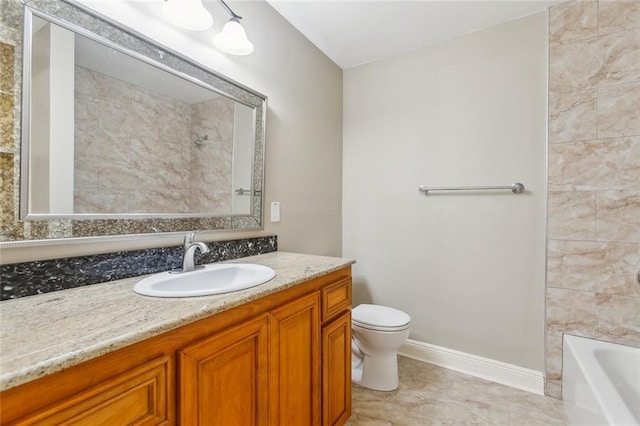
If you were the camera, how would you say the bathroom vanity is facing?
facing the viewer and to the right of the viewer

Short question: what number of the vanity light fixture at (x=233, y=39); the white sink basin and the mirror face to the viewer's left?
0

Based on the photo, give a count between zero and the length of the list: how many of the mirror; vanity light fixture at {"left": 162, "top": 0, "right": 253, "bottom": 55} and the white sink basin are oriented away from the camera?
0

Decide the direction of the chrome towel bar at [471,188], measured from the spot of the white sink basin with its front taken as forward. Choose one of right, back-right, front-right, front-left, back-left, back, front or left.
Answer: front-left

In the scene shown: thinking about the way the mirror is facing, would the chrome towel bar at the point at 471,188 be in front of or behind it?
in front

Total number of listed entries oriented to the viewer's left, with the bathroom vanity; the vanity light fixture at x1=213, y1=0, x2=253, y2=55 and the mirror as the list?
0

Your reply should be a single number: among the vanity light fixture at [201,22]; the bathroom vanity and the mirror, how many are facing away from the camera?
0

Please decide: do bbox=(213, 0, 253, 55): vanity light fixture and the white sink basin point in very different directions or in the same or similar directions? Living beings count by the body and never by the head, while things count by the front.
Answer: same or similar directions

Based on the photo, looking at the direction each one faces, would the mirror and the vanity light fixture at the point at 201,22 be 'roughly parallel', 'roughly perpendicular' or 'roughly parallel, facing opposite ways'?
roughly parallel

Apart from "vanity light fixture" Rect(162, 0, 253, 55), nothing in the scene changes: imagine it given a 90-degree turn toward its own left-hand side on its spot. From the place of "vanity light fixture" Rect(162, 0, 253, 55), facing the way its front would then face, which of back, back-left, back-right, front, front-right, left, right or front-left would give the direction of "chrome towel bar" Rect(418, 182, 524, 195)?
front-right

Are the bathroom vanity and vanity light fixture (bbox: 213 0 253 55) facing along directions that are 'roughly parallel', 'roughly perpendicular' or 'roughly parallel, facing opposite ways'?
roughly parallel

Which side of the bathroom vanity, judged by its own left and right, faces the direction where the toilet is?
left
